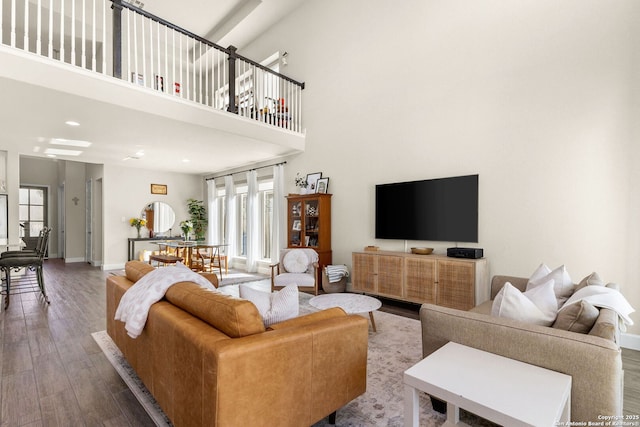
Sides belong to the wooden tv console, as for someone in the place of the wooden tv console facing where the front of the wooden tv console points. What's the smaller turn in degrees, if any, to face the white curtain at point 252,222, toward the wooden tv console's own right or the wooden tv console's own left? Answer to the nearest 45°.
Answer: approximately 90° to the wooden tv console's own right

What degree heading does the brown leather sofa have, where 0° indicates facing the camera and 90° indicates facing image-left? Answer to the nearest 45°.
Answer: approximately 225°

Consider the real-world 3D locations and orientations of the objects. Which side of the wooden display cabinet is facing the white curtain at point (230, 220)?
right

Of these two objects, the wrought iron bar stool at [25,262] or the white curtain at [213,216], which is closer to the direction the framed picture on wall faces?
the wrought iron bar stool

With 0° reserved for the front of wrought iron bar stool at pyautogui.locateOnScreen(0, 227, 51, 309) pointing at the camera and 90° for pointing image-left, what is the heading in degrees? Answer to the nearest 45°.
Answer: approximately 90°

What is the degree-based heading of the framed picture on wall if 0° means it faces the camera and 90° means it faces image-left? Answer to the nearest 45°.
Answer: approximately 0°

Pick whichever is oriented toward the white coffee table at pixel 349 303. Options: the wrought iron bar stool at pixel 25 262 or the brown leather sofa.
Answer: the brown leather sofa

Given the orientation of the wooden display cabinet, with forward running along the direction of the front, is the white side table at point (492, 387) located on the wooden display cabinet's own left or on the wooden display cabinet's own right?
on the wooden display cabinet's own left
